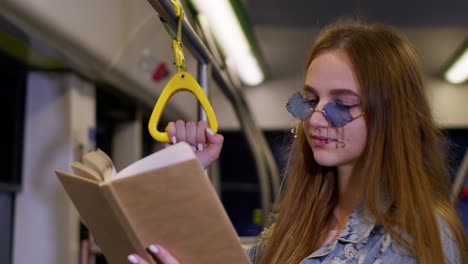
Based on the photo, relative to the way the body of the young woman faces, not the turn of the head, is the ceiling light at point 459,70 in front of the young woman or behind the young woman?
behind

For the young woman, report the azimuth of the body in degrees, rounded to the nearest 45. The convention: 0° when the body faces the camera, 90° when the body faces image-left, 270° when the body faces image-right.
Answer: approximately 45°
